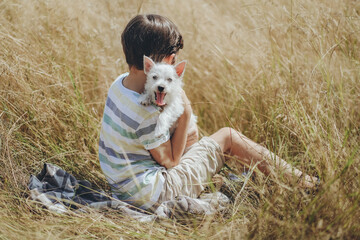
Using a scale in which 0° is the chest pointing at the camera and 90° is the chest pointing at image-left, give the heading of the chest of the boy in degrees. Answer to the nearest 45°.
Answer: approximately 270°

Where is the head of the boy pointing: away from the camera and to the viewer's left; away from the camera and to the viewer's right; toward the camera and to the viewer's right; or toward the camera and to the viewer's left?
away from the camera and to the viewer's right
